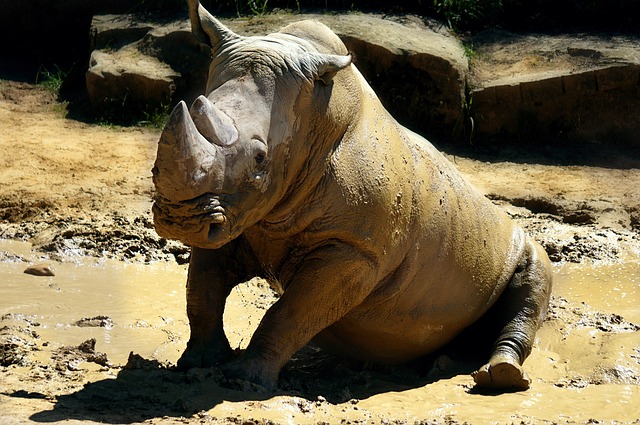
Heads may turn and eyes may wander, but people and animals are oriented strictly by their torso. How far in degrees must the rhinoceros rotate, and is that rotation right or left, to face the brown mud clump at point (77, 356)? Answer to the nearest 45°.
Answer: approximately 45° to its right

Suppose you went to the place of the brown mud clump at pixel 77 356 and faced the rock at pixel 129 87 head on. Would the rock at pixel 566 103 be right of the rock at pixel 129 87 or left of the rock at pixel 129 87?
right

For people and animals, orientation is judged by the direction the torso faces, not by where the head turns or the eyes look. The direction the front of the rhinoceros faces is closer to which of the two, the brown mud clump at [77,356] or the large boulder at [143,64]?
the brown mud clump

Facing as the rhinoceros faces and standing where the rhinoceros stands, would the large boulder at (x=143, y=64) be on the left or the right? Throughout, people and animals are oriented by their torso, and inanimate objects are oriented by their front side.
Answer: on its right

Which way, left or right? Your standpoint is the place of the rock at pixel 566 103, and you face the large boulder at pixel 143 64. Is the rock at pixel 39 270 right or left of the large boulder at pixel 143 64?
left

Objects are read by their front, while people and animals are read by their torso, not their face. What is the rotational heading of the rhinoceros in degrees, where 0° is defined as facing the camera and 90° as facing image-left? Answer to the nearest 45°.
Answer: approximately 45°

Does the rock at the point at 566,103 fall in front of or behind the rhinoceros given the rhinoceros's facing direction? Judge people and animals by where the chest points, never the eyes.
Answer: behind

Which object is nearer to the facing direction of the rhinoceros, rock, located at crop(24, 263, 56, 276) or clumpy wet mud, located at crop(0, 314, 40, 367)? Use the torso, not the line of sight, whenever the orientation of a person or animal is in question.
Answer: the clumpy wet mud

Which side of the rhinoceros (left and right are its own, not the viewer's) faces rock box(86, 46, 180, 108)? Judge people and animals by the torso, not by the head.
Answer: right
